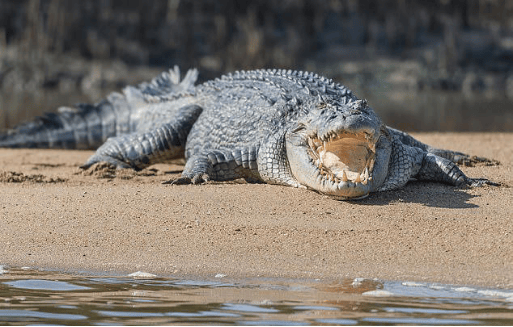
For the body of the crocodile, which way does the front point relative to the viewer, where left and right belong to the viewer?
facing the viewer and to the right of the viewer
